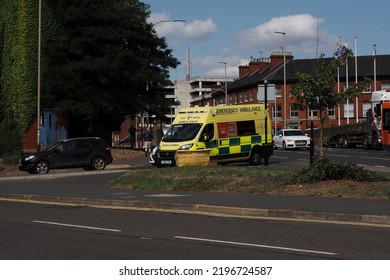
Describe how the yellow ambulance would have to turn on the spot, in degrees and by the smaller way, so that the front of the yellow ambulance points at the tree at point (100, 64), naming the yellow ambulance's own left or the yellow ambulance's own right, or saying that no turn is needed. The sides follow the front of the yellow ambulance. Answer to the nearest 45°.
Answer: approximately 90° to the yellow ambulance's own right

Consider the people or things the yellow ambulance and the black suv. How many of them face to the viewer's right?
0

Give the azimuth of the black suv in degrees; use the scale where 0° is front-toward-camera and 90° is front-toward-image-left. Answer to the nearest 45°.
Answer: approximately 90°

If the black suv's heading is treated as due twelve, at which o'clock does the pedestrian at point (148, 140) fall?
The pedestrian is roughly at 4 o'clock from the black suv.

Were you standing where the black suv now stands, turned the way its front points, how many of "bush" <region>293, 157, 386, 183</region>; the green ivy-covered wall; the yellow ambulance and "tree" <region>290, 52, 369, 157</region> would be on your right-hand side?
1

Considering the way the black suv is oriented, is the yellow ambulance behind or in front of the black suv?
behind

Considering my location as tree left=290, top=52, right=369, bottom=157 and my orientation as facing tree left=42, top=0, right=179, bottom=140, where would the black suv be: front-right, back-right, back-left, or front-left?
front-left

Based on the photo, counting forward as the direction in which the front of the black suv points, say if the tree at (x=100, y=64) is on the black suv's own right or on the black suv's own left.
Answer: on the black suv's own right

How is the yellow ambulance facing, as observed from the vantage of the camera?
facing the viewer and to the left of the viewer

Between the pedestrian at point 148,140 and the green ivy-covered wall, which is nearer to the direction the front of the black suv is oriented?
the green ivy-covered wall

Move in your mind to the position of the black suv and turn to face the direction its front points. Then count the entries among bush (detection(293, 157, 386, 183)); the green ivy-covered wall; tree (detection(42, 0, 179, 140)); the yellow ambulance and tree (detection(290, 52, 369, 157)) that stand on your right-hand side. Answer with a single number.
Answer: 2
